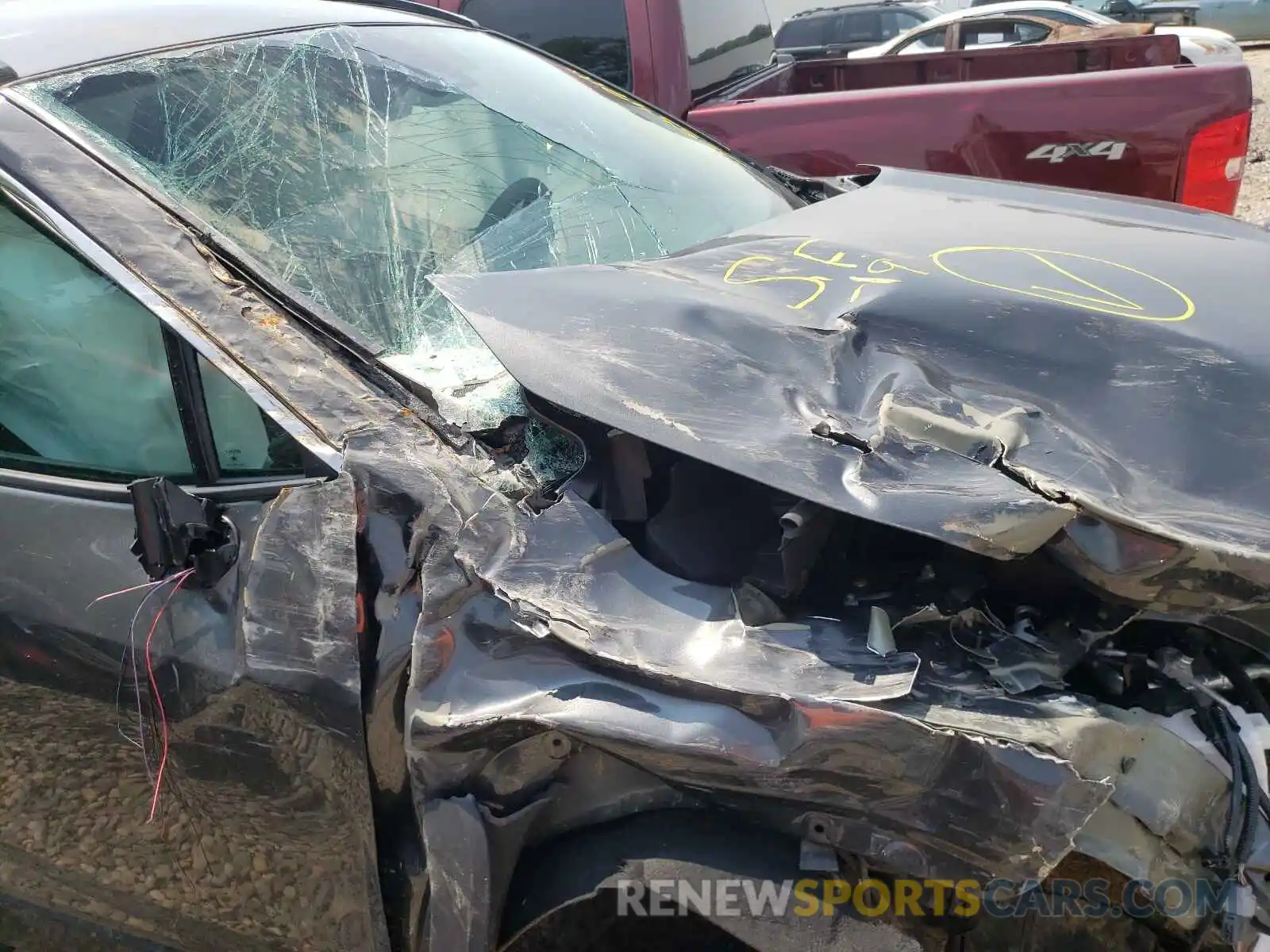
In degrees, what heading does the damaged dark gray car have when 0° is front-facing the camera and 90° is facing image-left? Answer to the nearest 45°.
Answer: approximately 315°

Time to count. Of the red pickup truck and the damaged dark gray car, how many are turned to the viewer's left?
1

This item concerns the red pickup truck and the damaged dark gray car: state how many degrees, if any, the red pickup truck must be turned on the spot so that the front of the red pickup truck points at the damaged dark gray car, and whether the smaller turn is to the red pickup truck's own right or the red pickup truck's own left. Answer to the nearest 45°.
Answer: approximately 90° to the red pickup truck's own left

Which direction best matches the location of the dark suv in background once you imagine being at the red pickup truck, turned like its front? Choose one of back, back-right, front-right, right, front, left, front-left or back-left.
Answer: right

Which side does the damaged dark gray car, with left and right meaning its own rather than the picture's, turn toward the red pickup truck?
left

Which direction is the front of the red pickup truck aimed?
to the viewer's left
